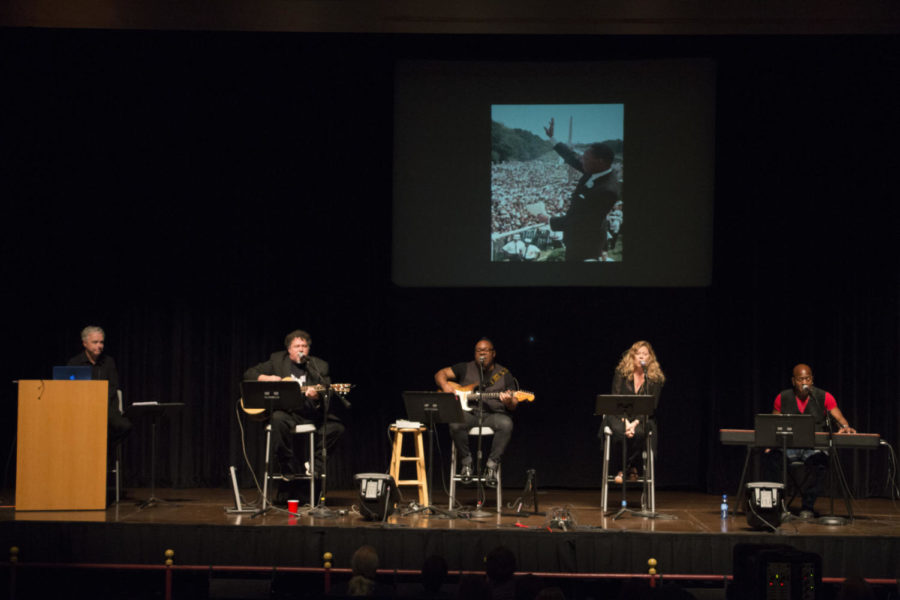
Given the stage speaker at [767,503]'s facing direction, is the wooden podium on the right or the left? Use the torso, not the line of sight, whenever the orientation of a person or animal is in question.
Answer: on its left

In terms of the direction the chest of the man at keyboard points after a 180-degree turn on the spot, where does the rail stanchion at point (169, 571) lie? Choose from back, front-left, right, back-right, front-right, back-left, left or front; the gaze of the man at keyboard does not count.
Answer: back-left

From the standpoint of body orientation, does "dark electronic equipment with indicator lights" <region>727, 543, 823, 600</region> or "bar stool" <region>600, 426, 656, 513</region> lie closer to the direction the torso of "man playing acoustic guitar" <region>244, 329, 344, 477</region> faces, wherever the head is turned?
the dark electronic equipment with indicator lights

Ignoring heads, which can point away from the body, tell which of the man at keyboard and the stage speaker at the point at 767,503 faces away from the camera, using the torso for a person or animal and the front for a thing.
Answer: the stage speaker

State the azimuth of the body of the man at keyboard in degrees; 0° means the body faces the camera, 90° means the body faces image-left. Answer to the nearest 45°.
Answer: approximately 0°

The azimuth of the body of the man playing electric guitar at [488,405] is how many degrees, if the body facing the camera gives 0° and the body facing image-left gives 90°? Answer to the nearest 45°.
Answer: approximately 0°

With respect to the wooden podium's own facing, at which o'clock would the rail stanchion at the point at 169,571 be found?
The rail stanchion is roughly at 11 o'clock from the wooden podium.

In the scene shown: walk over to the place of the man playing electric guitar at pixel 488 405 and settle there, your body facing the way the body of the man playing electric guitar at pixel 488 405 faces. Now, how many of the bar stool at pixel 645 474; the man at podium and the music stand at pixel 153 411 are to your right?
2

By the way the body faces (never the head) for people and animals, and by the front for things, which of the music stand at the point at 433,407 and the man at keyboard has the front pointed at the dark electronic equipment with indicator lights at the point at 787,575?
the man at keyboard

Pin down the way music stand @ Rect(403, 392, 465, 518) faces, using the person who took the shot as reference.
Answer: facing away from the viewer and to the right of the viewer

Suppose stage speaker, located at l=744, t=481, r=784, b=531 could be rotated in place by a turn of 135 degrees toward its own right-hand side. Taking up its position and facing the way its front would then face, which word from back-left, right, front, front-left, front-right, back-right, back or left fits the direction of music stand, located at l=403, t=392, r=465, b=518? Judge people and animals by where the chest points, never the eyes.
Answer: back-right

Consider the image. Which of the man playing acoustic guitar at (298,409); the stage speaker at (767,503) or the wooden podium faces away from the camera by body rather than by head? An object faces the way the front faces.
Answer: the stage speaker

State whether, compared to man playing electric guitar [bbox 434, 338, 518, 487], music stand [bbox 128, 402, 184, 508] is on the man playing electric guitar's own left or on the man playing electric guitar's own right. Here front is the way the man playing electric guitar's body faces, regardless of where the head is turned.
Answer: on the man playing electric guitar's own right

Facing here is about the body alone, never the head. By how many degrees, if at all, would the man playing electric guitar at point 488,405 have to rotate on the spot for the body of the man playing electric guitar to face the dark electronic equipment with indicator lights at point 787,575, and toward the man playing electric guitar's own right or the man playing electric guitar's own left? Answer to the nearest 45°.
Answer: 0° — they already face it
